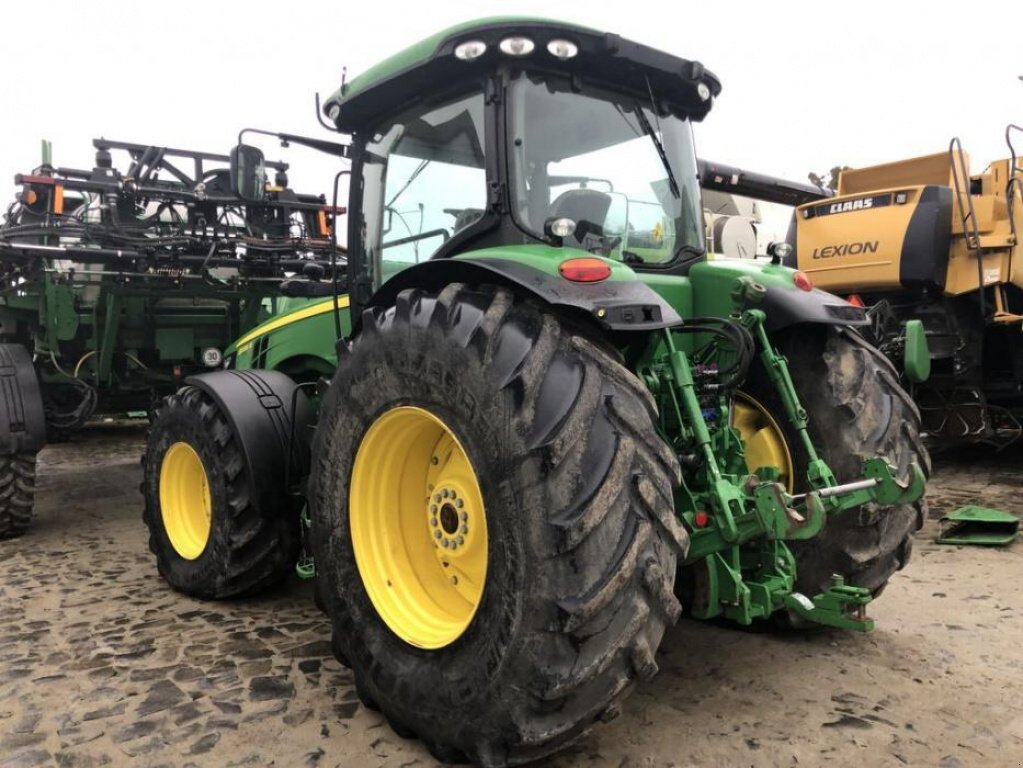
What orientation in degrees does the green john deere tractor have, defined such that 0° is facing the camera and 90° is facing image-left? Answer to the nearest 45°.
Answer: approximately 135°

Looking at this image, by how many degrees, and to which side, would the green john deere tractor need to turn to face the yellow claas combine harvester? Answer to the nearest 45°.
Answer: approximately 90° to its right
